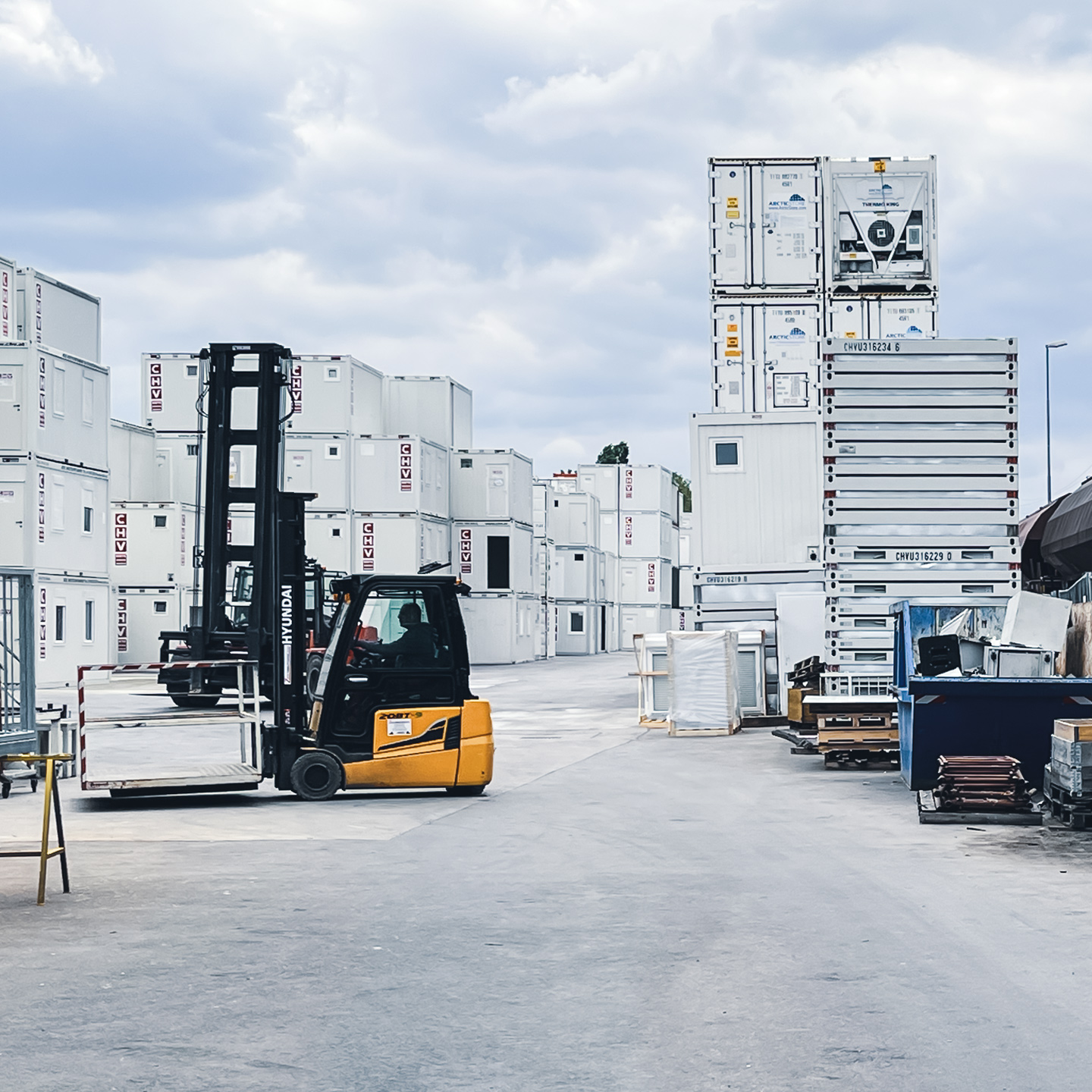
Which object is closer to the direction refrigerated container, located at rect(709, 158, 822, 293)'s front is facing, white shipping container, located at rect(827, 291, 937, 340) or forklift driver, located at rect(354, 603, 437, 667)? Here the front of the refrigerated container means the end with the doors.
the forklift driver

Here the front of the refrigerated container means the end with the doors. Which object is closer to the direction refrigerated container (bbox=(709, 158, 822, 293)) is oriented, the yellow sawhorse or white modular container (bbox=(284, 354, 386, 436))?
the yellow sawhorse

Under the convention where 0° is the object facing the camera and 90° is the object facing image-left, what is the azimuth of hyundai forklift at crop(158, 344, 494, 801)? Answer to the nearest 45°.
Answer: approximately 90°

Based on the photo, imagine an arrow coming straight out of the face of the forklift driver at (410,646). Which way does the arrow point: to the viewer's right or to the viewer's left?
to the viewer's left

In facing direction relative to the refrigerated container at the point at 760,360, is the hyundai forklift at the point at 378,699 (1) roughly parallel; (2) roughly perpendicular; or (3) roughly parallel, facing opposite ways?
roughly perpendicular

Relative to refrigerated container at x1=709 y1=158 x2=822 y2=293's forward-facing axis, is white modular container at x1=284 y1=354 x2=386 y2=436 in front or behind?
behind

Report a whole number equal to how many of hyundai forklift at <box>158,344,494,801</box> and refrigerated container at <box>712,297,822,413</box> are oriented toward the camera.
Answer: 1

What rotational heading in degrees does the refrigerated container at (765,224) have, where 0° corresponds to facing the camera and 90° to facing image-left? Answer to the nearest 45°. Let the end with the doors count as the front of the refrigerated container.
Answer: approximately 0°

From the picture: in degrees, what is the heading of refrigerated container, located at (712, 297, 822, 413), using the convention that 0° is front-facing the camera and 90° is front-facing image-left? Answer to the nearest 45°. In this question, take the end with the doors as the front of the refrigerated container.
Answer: approximately 0°

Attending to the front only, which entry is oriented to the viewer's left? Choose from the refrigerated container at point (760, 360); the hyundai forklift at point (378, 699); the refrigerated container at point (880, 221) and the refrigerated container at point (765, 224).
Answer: the hyundai forklift
